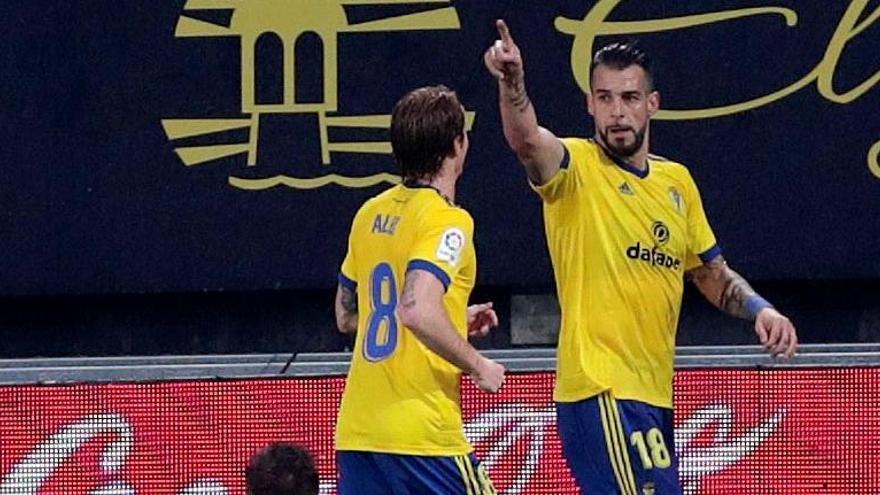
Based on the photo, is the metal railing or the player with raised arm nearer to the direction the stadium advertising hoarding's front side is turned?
the player with raised arm

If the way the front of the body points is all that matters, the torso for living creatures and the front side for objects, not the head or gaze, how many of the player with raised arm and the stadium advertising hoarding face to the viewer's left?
0

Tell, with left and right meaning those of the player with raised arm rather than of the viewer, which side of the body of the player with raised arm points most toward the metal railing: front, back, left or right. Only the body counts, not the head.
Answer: back

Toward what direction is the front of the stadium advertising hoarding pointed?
toward the camera

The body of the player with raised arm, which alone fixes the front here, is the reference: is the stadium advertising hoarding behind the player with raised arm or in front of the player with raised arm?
behind

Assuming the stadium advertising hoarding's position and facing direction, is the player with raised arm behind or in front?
in front
